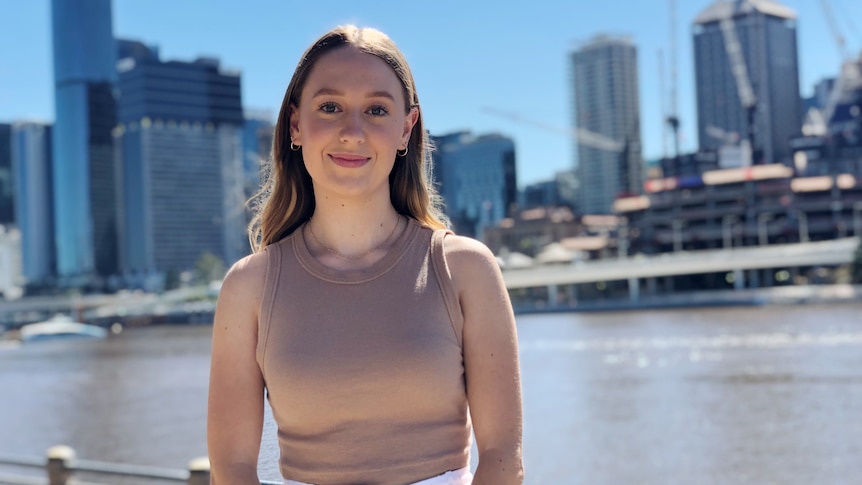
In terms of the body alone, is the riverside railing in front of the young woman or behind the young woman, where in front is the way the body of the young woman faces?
behind

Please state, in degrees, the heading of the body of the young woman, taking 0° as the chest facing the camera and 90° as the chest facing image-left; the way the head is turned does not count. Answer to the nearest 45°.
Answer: approximately 0°
